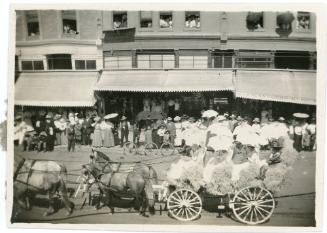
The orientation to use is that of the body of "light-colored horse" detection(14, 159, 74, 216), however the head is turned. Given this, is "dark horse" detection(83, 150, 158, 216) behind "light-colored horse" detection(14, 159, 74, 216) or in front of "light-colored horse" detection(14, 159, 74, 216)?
behind

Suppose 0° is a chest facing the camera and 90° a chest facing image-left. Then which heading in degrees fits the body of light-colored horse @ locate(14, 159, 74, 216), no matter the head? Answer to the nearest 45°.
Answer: approximately 90°
